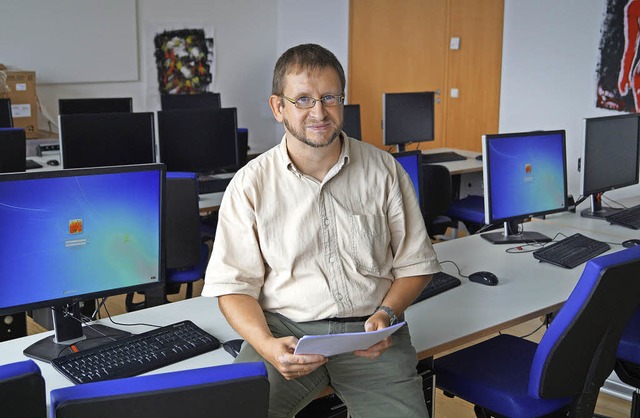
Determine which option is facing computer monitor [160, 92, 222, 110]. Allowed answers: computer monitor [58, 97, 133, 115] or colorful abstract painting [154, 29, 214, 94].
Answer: the colorful abstract painting

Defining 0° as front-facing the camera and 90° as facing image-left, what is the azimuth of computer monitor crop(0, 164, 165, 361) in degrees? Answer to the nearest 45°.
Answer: approximately 315°

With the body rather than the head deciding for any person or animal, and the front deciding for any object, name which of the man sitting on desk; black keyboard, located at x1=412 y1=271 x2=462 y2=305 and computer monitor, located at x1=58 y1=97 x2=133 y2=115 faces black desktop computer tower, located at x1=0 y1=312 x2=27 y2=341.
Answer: the computer monitor

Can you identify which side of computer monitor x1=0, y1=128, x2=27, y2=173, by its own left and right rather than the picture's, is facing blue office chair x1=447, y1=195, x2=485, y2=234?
left

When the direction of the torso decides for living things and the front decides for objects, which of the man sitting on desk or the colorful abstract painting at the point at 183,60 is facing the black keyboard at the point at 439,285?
the colorful abstract painting

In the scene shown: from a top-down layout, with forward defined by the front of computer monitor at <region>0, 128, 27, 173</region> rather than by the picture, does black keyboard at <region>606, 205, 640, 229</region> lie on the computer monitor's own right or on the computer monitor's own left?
on the computer monitor's own left

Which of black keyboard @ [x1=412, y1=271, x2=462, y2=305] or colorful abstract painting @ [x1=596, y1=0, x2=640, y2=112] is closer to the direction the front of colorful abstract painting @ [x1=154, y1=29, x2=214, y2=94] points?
the black keyboard

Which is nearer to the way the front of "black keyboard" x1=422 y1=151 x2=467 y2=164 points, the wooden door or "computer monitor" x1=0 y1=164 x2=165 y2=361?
the computer monitor

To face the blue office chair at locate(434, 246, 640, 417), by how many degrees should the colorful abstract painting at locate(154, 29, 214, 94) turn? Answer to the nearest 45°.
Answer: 0° — it already faces it

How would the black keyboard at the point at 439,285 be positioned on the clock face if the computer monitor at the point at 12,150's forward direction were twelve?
The black keyboard is roughly at 11 o'clock from the computer monitor.
